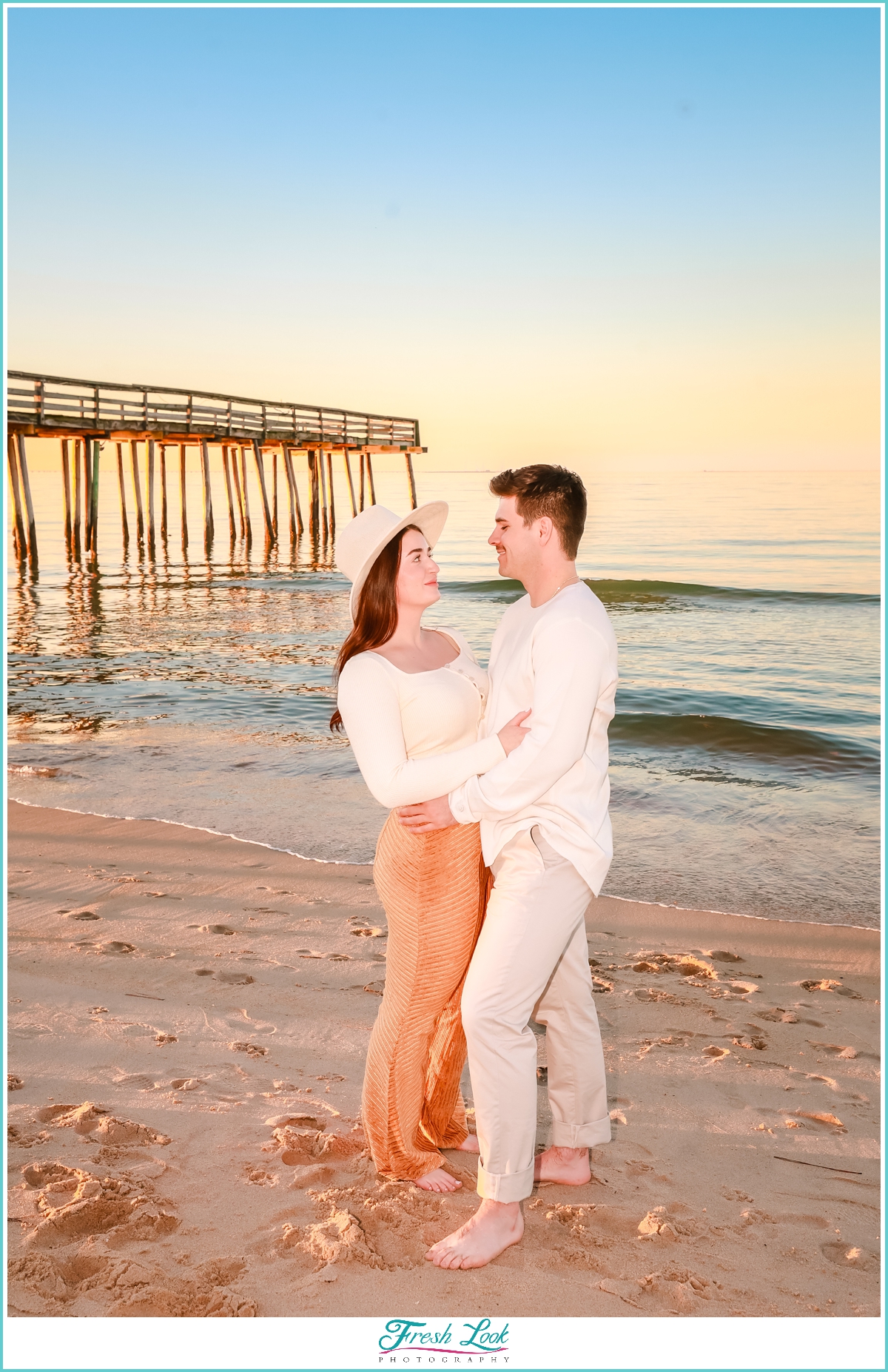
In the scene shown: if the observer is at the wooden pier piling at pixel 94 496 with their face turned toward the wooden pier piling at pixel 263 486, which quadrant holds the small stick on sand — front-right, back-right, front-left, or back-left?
back-right

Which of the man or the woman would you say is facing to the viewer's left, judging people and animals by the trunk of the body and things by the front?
the man

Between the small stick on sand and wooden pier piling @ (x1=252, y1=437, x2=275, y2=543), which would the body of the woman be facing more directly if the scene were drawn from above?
the small stick on sand

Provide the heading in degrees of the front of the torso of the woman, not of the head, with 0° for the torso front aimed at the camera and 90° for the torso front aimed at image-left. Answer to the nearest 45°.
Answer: approximately 315°

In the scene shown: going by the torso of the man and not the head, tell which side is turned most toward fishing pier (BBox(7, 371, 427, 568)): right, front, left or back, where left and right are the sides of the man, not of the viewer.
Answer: right

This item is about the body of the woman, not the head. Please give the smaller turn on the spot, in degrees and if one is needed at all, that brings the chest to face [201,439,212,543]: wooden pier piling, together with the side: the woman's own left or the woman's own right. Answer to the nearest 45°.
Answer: approximately 135° to the woman's own left

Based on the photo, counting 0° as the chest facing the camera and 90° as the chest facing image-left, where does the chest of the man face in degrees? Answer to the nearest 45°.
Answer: approximately 90°

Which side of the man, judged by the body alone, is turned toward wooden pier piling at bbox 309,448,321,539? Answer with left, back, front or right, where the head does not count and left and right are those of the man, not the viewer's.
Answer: right

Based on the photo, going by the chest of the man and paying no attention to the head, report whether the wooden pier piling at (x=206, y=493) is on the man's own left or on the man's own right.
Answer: on the man's own right

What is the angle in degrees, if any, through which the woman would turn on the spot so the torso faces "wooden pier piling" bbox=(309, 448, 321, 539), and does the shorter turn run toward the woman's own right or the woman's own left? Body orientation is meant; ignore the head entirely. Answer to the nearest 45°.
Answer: approximately 135° to the woman's own left

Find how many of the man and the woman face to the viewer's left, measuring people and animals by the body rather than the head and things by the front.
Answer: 1

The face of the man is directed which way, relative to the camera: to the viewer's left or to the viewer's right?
to the viewer's left

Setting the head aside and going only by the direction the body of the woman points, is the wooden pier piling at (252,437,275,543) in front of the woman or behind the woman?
behind
